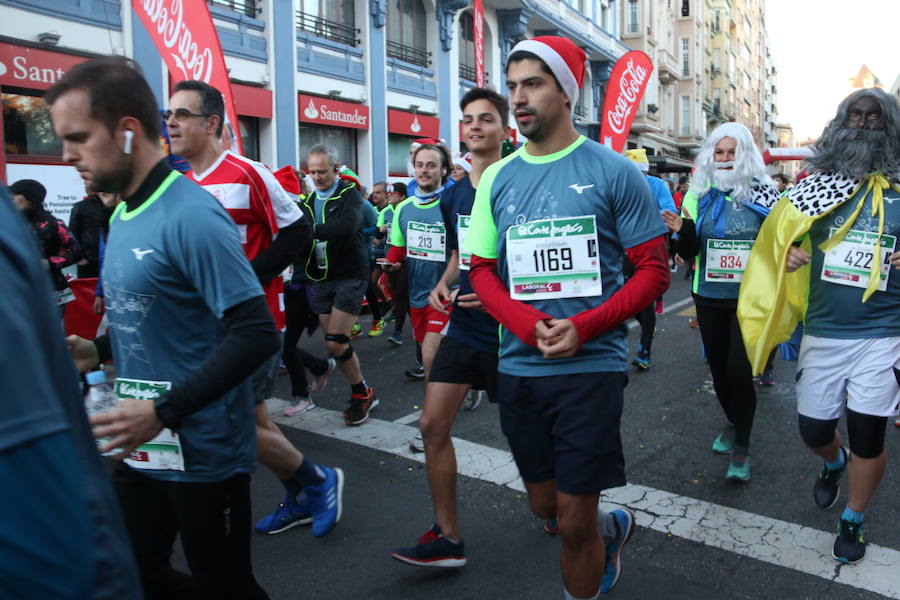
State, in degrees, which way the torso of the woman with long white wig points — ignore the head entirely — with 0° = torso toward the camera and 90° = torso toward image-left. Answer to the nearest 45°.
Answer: approximately 0°

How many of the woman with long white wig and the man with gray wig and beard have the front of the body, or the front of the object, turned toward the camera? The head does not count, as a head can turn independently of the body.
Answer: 2

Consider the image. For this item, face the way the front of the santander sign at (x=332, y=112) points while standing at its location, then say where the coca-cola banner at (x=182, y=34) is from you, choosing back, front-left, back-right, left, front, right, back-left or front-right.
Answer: front-right

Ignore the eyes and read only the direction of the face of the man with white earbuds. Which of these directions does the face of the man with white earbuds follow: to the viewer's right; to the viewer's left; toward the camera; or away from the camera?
to the viewer's left

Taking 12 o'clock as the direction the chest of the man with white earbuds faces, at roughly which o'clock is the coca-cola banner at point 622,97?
The coca-cola banner is roughly at 6 o'clock from the man with white earbuds.

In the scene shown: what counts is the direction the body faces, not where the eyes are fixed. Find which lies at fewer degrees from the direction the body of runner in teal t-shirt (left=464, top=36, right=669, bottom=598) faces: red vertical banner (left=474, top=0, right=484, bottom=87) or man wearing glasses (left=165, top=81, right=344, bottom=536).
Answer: the man wearing glasses

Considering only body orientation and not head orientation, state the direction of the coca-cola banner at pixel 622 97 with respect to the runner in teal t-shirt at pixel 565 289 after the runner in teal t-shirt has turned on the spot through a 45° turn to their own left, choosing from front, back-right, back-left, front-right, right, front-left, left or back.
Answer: back

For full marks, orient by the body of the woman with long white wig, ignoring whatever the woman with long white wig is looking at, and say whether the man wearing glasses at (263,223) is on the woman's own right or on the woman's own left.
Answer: on the woman's own right

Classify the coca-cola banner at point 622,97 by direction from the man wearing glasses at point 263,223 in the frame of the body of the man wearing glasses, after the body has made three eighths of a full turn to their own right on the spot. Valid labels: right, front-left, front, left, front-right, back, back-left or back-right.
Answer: front-right
